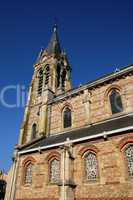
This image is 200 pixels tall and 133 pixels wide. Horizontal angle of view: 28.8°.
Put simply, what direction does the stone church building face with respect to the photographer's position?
facing away from the viewer and to the left of the viewer
